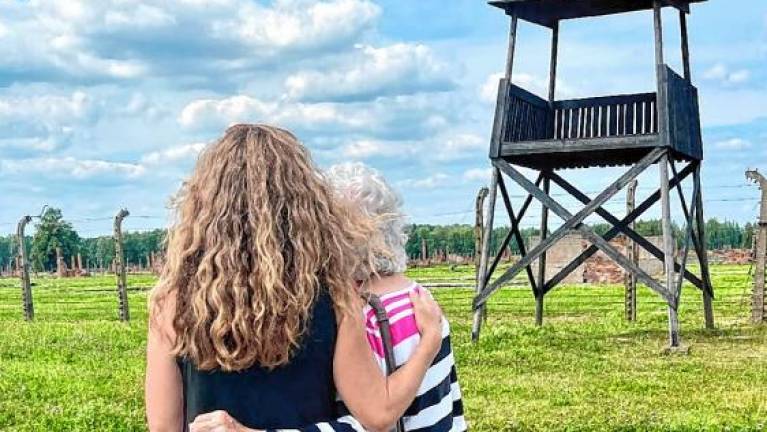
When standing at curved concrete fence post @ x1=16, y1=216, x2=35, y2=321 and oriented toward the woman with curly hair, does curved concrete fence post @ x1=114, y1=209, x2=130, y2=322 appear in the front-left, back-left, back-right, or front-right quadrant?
front-left

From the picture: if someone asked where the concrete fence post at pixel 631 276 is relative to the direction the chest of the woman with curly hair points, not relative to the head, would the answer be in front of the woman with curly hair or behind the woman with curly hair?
in front

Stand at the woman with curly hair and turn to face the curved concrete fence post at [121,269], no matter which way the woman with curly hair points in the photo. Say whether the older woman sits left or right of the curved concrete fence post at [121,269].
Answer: right

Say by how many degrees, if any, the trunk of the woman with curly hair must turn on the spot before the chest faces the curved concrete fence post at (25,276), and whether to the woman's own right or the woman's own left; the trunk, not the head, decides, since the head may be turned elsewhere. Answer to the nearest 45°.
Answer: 0° — they already face it

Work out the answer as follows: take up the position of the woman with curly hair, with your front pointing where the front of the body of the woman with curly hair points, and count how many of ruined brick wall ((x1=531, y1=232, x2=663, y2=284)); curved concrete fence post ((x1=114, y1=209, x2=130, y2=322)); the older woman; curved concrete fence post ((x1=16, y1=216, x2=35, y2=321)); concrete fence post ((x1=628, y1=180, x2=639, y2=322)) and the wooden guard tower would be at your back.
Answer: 0

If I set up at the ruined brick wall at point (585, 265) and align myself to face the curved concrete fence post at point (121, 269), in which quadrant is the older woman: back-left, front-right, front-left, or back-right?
front-left

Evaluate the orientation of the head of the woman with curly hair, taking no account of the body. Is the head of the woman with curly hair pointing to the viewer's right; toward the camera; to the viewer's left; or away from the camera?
away from the camera

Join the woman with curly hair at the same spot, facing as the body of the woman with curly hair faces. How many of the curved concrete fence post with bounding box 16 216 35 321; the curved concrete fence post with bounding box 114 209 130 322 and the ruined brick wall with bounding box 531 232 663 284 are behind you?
0

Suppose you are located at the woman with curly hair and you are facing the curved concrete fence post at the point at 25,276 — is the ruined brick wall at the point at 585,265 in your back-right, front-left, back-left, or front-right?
front-right

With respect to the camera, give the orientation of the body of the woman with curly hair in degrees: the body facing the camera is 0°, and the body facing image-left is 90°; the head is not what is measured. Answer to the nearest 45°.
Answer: approximately 180°

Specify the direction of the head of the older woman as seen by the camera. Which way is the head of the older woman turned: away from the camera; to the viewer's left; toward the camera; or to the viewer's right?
away from the camera

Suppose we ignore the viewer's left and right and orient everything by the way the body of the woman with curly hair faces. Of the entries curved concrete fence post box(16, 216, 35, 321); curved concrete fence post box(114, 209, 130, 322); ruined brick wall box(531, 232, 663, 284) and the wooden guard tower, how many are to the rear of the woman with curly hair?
0

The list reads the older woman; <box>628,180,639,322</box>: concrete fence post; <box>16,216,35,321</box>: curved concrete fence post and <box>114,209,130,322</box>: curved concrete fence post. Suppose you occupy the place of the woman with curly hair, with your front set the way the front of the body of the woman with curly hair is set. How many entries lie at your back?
0

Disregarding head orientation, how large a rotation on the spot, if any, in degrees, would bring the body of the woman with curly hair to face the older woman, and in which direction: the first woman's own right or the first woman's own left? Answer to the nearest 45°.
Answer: approximately 45° to the first woman's own right

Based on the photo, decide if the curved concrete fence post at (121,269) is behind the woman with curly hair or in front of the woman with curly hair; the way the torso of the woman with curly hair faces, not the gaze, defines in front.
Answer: in front

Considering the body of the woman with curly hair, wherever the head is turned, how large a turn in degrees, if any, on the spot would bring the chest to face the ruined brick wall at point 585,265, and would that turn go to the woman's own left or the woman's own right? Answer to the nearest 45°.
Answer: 0° — they already face it

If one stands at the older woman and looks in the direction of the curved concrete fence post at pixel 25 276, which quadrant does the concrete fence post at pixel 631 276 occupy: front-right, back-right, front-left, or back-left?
front-right
